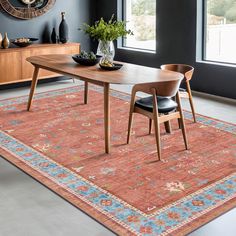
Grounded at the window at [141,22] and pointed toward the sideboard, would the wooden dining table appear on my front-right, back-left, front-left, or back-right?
front-left

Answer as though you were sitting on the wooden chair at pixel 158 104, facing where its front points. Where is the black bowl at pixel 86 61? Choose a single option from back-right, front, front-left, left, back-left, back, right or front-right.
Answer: front

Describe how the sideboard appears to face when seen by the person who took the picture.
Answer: facing the viewer and to the right of the viewer

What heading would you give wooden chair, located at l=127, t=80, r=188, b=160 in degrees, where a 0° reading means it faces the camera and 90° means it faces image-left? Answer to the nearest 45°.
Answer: approximately 135°

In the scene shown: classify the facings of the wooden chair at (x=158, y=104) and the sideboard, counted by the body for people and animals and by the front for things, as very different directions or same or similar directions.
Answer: very different directions

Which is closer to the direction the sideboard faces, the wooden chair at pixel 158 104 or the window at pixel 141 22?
the wooden chair

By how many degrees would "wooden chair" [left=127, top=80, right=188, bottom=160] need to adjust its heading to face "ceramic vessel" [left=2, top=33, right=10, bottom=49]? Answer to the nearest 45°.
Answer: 0° — it already faces it

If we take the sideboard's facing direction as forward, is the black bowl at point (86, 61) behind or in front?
in front

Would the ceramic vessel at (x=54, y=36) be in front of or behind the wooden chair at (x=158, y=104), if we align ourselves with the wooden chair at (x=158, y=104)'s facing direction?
in front

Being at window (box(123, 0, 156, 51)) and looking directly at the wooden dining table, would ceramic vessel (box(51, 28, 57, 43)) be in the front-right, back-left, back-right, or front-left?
front-right
